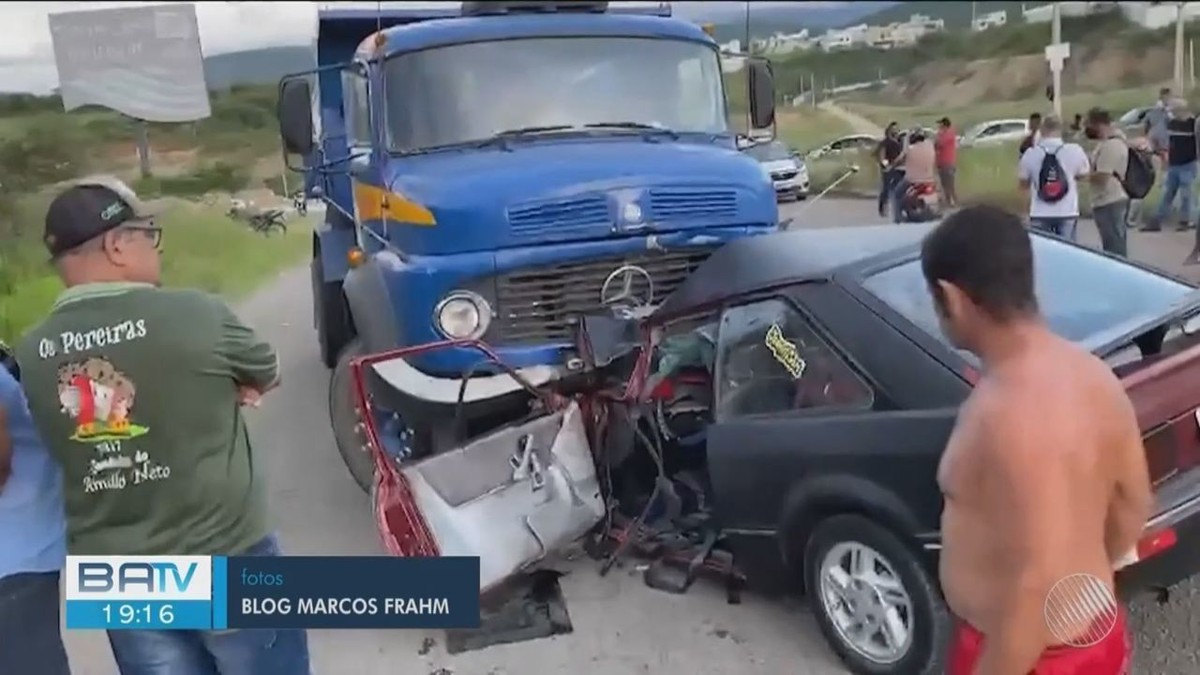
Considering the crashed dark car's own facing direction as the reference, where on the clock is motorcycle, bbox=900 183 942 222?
The motorcycle is roughly at 2 o'clock from the crashed dark car.

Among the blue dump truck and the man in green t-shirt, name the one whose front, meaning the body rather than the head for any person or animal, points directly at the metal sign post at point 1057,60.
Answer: the man in green t-shirt

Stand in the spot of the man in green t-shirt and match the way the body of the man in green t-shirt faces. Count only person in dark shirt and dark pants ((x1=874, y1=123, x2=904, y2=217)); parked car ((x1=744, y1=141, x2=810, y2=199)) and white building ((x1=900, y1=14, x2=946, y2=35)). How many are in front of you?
3

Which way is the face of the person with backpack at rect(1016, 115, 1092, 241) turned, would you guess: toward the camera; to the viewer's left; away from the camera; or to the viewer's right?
away from the camera

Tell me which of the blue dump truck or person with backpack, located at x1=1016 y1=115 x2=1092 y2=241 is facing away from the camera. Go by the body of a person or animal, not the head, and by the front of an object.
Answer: the person with backpack

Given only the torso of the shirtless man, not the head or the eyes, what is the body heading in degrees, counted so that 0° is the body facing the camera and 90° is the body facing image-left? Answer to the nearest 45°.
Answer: approximately 135°

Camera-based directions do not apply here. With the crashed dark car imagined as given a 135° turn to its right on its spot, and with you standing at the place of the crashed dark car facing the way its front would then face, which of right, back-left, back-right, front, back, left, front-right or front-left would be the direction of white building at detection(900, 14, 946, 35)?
left

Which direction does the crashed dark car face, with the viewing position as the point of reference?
facing away from the viewer and to the left of the viewer

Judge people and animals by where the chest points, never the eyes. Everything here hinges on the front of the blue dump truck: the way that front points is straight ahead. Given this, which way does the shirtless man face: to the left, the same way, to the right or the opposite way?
the opposite way

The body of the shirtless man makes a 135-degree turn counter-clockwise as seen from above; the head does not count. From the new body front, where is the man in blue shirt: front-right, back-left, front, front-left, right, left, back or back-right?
right

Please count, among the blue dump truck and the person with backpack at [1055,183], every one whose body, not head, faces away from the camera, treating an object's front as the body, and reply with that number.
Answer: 1

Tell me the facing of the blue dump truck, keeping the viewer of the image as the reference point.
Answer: facing the viewer and to the right of the viewer

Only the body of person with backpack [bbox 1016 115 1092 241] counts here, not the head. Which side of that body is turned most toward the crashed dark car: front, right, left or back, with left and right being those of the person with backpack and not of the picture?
back

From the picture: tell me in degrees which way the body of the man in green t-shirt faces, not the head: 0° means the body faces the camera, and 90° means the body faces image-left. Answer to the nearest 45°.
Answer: approximately 225°

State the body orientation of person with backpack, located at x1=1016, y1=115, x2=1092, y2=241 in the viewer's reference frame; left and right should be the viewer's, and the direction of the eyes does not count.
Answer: facing away from the viewer

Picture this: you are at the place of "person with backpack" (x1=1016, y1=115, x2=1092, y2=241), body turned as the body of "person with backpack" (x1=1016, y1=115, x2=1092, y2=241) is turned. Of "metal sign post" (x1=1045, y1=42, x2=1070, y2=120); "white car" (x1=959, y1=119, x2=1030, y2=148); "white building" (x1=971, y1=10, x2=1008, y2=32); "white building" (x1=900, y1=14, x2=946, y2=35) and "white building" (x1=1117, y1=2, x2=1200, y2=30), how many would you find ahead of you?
5

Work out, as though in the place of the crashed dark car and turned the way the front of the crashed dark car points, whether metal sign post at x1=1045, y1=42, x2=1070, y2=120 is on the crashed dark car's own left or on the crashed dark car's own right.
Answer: on the crashed dark car's own right
